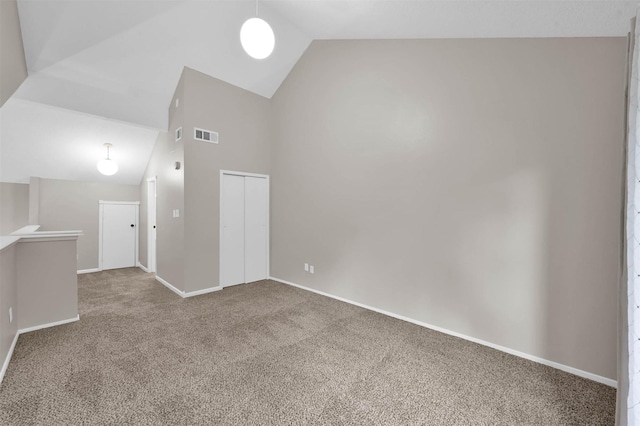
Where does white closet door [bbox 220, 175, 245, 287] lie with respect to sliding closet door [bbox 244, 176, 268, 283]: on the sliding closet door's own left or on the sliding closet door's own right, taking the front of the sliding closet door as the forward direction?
on the sliding closet door's own right

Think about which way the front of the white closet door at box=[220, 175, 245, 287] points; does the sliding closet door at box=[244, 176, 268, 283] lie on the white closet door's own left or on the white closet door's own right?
on the white closet door's own left

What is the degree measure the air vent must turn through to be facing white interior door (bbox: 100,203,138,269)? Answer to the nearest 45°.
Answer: approximately 180°

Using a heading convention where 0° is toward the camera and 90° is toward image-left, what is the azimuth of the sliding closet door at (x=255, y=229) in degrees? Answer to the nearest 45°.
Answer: approximately 315°

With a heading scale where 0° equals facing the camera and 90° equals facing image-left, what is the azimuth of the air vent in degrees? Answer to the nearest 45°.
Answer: approximately 315°

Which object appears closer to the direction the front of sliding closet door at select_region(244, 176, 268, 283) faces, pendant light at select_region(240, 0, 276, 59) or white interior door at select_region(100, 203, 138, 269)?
the pendant light

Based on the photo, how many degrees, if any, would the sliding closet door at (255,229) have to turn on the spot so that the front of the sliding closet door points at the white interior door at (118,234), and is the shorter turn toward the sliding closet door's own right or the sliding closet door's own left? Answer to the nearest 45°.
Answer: approximately 180°

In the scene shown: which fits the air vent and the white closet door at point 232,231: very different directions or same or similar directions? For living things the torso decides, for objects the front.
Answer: same or similar directions

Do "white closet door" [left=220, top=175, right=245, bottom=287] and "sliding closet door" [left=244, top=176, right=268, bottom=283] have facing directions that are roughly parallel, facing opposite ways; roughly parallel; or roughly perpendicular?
roughly parallel

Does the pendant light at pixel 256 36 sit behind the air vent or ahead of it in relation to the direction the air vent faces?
ahead

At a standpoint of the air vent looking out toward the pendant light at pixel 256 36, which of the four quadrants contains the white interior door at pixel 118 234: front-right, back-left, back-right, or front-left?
back-right

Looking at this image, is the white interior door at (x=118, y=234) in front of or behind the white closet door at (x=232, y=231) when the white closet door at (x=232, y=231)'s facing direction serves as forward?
behind

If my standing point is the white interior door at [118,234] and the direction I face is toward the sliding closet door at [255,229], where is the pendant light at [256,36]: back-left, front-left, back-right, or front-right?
front-right
